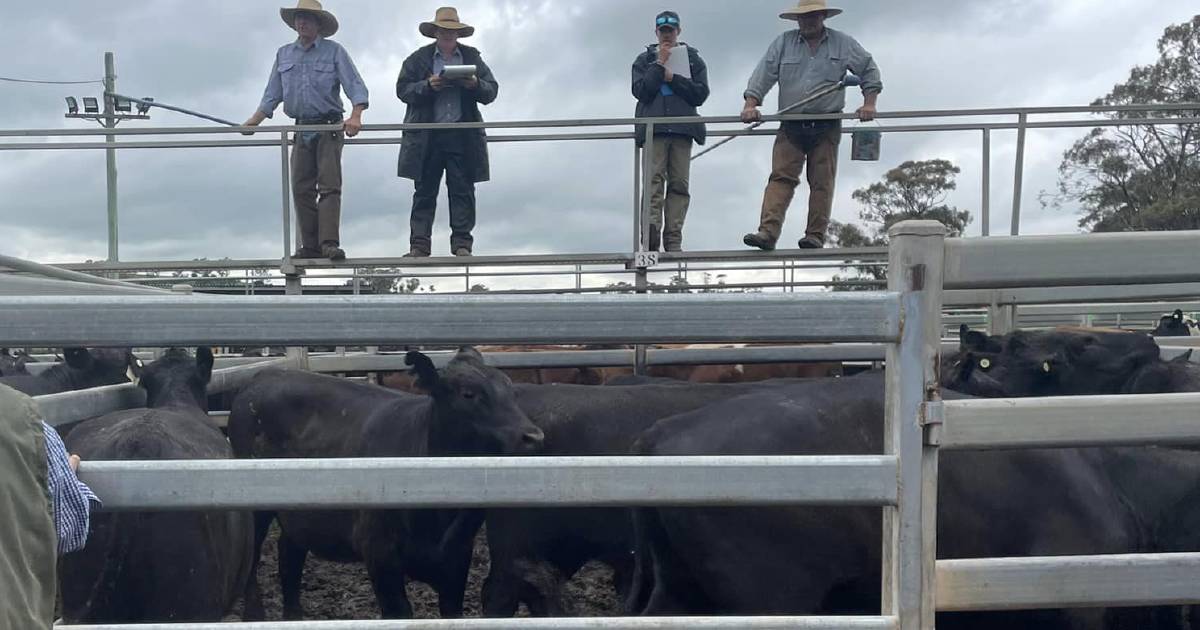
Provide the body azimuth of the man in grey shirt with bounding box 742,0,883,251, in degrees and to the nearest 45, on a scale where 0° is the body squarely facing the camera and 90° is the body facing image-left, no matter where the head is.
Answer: approximately 0°

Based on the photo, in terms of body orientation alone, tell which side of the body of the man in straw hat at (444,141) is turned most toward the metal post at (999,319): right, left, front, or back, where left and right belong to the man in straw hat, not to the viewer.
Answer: left

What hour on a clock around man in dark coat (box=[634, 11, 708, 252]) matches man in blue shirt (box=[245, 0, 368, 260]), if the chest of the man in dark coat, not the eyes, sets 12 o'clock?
The man in blue shirt is roughly at 3 o'clock from the man in dark coat.

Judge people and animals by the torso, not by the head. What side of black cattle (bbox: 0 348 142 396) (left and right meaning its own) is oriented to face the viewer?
right

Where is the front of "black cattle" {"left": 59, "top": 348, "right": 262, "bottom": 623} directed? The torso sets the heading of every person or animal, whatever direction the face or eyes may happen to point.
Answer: away from the camera

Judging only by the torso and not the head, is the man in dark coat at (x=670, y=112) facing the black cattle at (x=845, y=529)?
yes

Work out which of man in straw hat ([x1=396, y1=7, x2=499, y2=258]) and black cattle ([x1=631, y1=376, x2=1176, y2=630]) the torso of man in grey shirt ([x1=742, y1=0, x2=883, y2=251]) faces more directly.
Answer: the black cattle

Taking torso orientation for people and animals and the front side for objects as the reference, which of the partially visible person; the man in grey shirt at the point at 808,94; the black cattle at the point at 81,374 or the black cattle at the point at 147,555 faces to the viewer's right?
the black cattle at the point at 81,374

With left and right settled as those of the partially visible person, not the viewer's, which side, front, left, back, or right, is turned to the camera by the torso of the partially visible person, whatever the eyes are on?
back
